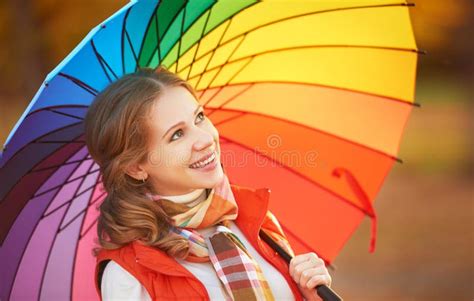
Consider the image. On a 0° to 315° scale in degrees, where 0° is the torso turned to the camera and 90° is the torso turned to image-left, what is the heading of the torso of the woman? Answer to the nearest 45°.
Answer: approximately 315°
